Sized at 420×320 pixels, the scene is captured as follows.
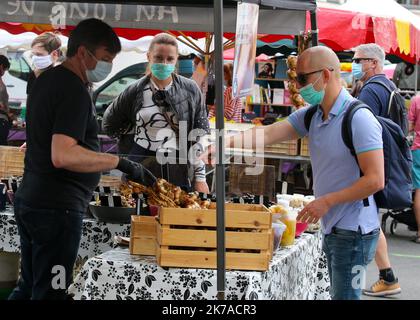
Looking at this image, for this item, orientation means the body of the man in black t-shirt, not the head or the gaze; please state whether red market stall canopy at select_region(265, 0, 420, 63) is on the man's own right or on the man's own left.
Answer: on the man's own left

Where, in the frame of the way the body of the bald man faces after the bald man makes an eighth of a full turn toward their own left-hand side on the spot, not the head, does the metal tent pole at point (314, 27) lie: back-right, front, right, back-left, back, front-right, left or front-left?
back

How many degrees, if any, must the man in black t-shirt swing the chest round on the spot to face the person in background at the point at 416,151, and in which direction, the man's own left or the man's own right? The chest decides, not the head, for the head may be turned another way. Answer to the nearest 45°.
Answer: approximately 45° to the man's own left

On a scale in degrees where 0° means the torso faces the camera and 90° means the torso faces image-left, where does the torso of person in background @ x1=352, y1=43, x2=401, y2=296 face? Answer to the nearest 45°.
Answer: approximately 90°

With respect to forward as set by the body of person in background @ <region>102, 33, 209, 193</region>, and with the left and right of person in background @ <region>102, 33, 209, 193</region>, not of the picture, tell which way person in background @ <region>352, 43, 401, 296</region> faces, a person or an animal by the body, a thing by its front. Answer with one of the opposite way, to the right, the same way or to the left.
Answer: to the right

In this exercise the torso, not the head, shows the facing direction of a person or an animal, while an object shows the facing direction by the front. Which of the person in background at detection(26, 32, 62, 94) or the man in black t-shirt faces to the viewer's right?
the man in black t-shirt

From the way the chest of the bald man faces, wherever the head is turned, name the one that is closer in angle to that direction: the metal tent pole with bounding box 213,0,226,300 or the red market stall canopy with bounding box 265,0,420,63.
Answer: the metal tent pole

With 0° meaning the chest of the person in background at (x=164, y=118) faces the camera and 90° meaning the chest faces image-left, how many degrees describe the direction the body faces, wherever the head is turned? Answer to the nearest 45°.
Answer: approximately 0°

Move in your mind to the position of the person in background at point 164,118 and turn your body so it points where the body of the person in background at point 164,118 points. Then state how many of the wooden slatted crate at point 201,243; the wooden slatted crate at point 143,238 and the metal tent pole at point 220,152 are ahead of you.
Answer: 3

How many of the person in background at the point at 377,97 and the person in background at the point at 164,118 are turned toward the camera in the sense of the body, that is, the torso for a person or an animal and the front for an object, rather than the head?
1

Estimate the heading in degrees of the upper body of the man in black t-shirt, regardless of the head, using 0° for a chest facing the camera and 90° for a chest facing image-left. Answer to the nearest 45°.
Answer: approximately 270°

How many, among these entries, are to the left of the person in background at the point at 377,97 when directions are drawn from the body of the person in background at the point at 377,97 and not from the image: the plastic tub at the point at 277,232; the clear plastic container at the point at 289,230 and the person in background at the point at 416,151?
2
